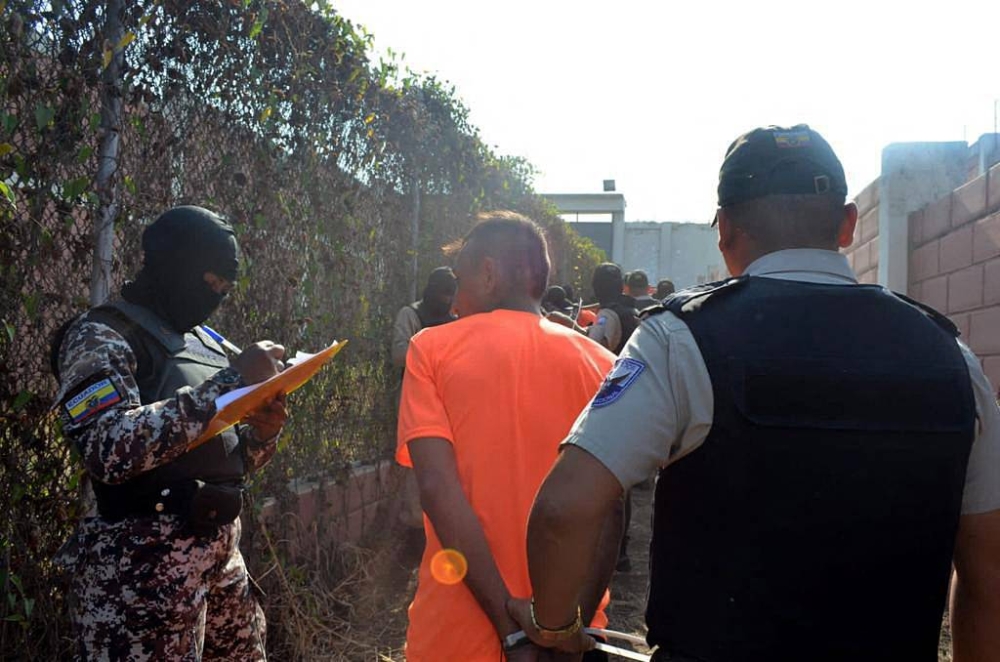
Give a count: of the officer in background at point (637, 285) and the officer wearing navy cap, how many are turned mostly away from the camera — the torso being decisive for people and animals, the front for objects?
2

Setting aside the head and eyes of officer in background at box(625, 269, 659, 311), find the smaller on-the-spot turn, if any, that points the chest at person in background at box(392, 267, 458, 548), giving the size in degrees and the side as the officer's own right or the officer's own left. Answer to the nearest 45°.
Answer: approximately 135° to the officer's own left

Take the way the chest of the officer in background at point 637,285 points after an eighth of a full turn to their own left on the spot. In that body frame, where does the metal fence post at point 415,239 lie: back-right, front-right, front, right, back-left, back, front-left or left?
left

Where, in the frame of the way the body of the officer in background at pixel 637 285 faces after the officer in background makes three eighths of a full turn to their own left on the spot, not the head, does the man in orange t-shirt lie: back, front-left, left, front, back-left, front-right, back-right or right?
front-left

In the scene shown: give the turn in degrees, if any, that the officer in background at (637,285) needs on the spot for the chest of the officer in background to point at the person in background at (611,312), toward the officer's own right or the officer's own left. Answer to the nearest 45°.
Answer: approximately 180°

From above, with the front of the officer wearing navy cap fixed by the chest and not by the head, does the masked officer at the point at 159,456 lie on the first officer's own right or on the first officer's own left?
on the first officer's own left

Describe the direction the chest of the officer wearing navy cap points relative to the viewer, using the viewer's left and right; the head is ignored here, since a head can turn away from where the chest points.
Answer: facing away from the viewer

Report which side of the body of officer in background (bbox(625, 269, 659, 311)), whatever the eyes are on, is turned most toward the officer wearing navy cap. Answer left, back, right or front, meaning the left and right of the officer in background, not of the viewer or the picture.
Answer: back

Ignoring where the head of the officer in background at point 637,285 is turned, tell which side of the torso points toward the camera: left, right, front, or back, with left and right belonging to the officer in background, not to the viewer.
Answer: back

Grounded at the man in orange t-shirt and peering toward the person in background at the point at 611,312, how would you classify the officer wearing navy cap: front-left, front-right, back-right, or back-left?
back-right

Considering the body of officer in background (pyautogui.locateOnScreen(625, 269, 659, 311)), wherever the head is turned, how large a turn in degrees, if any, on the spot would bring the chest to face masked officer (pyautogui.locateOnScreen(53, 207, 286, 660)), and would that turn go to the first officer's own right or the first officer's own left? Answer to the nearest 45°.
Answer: approximately 180°

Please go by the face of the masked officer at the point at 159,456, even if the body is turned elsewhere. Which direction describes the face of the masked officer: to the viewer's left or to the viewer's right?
to the viewer's right

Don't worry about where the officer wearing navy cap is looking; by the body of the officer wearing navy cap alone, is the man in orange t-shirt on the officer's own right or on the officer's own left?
on the officer's own left
